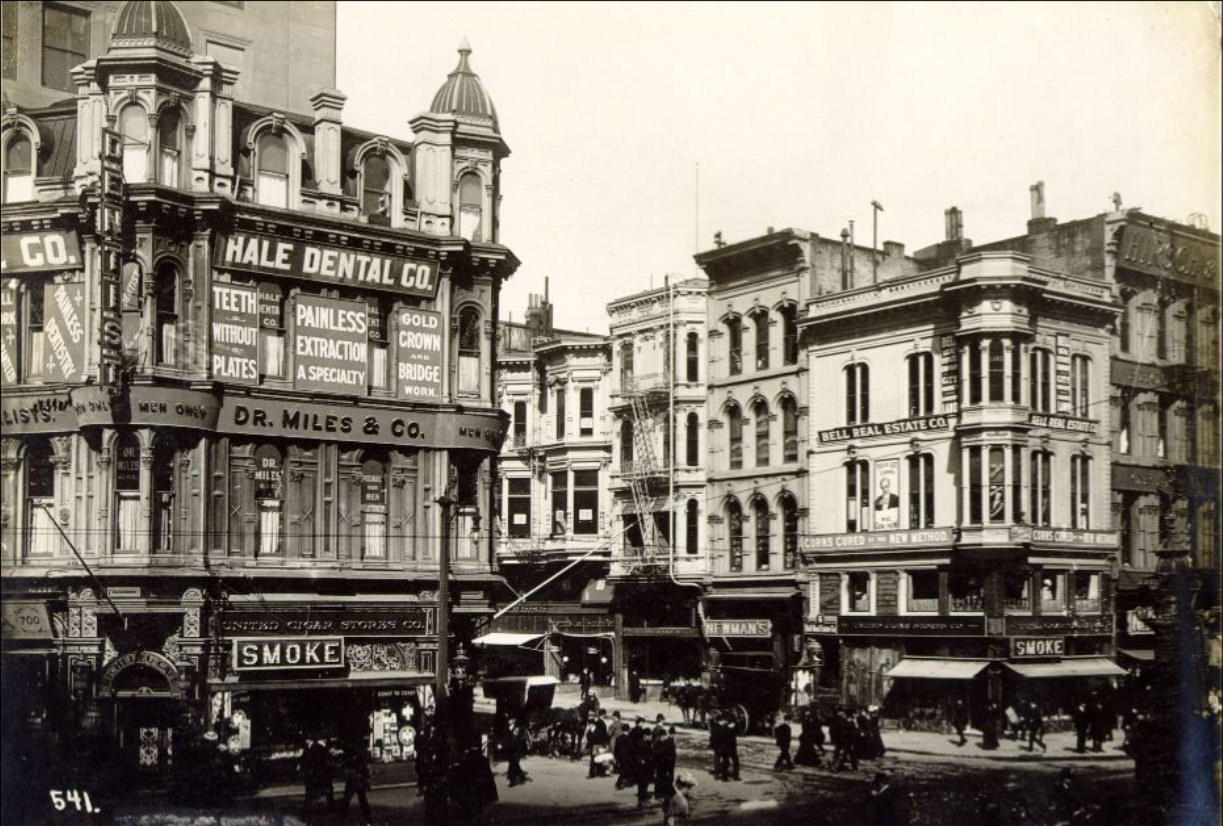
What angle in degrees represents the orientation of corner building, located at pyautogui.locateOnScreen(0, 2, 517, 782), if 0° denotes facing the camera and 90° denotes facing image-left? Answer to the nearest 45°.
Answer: approximately 0°

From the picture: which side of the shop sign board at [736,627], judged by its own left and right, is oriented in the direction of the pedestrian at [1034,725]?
left

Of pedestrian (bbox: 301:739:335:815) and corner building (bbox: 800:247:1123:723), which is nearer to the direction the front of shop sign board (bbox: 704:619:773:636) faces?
the pedestrian

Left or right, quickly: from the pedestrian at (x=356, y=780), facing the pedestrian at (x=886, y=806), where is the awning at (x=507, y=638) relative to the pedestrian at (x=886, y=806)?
left

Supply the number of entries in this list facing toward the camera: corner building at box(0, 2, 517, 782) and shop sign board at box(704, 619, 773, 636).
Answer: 2

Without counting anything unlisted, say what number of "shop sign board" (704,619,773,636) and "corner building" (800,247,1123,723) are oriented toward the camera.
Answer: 2

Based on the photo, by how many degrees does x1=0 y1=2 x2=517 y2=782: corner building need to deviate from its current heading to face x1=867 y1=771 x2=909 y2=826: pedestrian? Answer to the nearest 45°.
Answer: approximately 90° to its left
